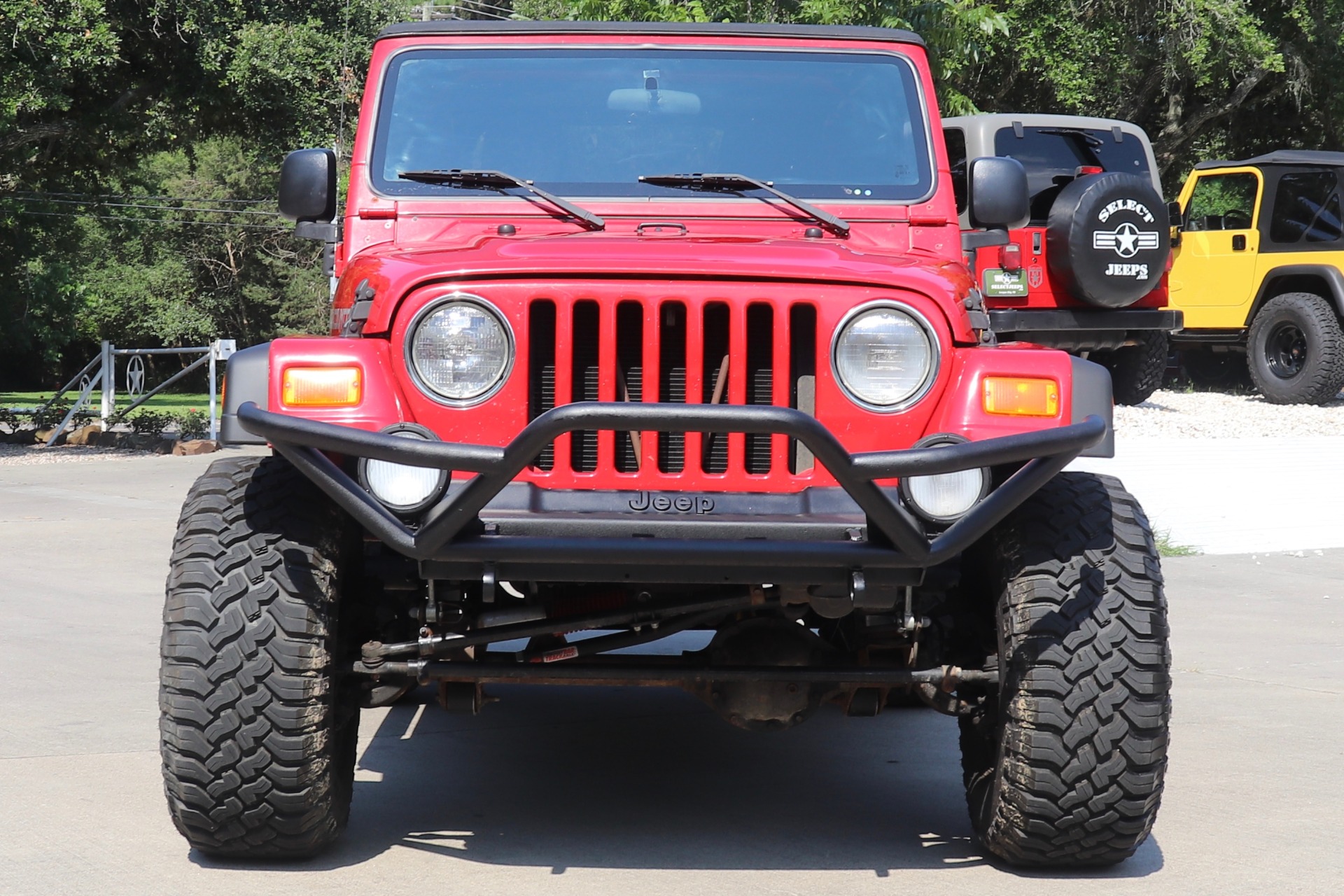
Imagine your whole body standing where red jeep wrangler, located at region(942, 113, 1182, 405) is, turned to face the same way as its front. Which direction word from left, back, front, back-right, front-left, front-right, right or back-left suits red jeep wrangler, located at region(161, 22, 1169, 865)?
back-left

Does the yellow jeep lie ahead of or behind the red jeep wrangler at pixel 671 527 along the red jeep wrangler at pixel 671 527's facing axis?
behind

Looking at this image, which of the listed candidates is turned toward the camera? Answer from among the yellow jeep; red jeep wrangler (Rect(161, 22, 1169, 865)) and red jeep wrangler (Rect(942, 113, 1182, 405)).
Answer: red jeep wrangler (Rect(161, 22, 1169, 865))

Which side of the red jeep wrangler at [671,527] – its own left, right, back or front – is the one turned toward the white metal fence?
back

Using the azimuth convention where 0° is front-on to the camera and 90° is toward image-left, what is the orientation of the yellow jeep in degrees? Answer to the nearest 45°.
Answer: approximately 135°

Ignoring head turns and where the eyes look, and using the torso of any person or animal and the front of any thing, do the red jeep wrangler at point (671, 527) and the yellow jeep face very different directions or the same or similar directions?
very different directions

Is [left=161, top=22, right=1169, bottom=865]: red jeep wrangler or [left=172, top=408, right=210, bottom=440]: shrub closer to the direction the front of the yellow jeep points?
the shrub

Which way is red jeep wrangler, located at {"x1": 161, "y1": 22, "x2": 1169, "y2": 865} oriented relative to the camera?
toward the camera

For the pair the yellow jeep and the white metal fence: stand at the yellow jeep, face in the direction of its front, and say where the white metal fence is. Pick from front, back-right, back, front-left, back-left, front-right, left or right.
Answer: front-left

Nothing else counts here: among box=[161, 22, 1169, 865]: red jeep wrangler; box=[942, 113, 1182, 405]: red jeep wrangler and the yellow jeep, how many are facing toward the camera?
1
